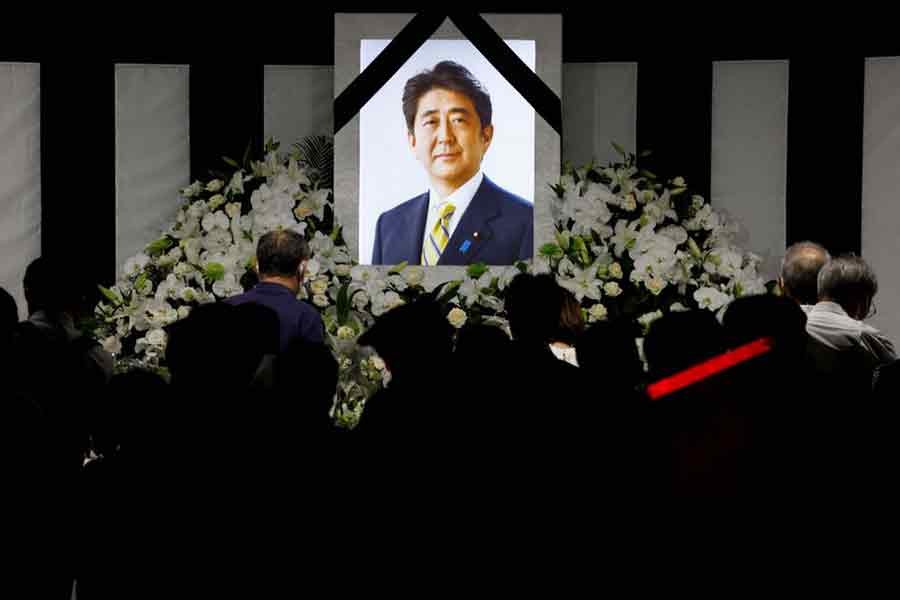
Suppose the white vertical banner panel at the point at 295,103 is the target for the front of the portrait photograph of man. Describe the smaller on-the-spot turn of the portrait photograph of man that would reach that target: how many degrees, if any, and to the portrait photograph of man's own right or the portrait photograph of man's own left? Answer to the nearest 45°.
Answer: approximately 135° to the portrait photograph of man's own right

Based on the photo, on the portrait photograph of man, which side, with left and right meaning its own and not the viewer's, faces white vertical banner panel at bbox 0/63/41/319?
right

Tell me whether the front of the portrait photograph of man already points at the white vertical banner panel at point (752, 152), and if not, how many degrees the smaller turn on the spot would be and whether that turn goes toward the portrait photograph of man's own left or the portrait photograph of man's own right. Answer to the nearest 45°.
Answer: approximately 90° to the portrait photograph of man's own left

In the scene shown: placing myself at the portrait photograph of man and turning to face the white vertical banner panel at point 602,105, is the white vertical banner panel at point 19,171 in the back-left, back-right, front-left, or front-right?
back-left

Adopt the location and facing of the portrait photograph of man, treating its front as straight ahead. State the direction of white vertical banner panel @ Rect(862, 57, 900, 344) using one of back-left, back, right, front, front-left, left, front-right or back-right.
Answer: left

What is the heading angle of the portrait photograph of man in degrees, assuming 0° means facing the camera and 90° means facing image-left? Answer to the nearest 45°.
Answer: approximately 0°

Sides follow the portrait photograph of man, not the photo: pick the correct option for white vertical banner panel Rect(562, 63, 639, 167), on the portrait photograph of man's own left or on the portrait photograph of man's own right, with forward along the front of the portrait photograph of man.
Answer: on the portrait photograph of man's own left
